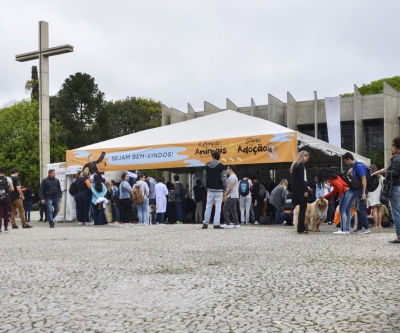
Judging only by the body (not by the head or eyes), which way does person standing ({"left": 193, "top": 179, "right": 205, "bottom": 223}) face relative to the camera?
away from the camera

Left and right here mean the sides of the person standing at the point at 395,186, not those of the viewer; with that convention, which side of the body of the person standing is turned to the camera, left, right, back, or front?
left

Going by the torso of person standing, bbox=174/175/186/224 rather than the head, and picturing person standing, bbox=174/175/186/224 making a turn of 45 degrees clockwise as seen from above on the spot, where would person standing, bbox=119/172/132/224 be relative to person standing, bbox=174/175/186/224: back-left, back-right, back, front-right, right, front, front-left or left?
back

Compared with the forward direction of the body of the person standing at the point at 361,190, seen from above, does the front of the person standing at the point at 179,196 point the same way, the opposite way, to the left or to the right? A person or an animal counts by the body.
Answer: to the right

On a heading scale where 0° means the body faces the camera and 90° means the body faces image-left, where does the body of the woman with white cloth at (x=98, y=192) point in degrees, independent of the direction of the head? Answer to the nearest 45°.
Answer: approximately 180°

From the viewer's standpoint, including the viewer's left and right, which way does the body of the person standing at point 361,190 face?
facing to the left of the viewer

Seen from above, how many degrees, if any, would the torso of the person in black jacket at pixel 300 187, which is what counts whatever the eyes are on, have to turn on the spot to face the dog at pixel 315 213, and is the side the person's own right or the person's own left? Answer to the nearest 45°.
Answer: approximately 90° to the person's own left

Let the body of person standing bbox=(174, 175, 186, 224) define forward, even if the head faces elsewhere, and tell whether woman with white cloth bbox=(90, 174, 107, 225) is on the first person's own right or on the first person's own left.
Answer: on the first person's own left

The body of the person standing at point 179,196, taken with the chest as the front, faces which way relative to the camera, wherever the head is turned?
away from the camera

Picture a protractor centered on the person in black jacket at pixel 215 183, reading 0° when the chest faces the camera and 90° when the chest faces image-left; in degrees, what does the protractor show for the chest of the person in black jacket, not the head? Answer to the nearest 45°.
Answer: approximately 180°
